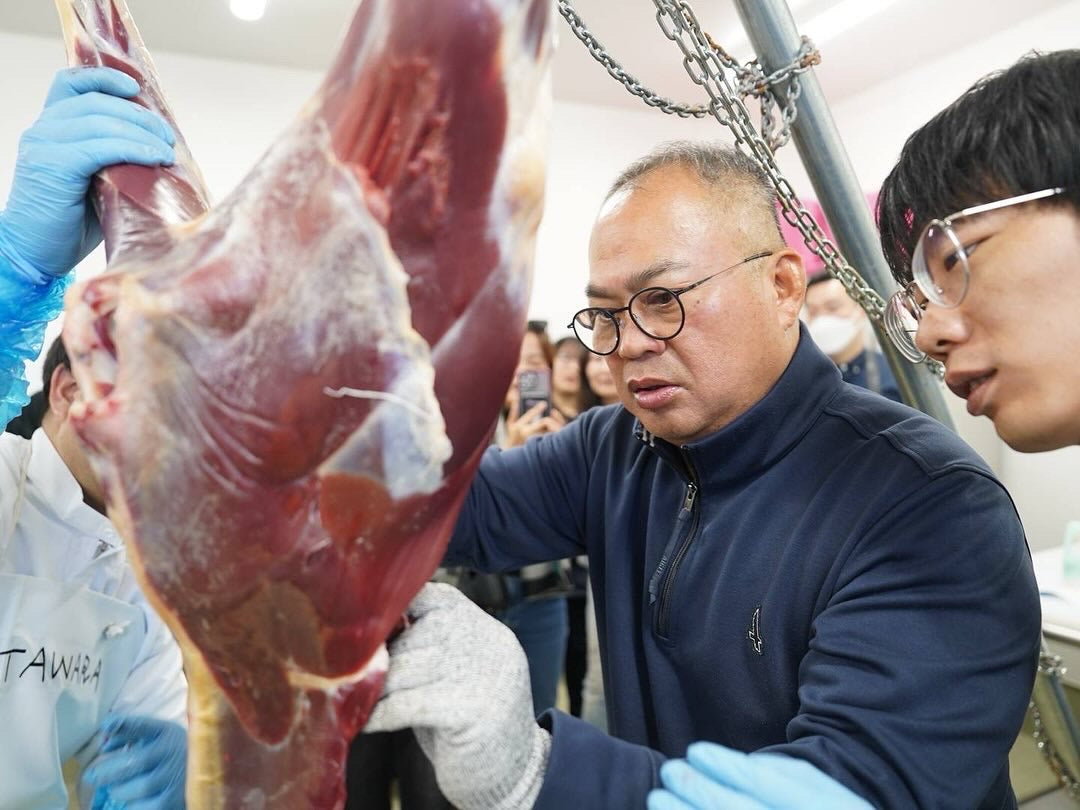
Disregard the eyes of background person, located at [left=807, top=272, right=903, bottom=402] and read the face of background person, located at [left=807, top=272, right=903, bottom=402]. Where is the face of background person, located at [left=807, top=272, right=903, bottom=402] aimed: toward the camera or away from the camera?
toward the camera

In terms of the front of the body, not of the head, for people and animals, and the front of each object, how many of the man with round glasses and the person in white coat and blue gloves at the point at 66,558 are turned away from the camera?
0

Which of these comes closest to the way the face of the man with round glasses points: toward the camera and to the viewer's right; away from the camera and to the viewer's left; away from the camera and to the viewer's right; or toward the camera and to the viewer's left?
toward the camera and to the viewer's left

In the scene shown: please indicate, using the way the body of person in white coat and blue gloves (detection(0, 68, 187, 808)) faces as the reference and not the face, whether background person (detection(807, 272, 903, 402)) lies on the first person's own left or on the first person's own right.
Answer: on the first person's own left

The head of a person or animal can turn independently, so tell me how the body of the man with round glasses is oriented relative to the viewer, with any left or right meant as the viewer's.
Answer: facing the viewer and to the left of the viewer

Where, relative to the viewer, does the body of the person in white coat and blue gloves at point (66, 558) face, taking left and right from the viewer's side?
facing the viewer and to the right of the viewer

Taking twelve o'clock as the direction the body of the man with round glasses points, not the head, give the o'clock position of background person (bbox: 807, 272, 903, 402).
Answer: The background person is roughly at 5 o'clock from the man with round glasses.

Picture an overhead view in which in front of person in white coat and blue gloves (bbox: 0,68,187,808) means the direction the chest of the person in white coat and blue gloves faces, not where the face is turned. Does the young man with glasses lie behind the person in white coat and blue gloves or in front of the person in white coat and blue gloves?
in front
